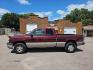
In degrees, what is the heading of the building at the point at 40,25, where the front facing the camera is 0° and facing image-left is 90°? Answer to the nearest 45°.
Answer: approximately 0°

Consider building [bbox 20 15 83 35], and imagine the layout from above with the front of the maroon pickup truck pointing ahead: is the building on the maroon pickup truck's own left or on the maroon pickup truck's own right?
on the maroon pickup truck's own right

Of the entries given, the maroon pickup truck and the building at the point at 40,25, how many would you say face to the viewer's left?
1

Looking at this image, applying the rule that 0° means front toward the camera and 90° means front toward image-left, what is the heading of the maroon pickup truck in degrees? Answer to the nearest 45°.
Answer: approximately 90°

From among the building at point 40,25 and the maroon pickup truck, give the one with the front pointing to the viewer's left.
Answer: the maroon pickup truck

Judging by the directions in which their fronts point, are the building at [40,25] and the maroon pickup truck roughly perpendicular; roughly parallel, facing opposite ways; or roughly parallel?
roughly perpendicular

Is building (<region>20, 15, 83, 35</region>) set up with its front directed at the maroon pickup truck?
yes
